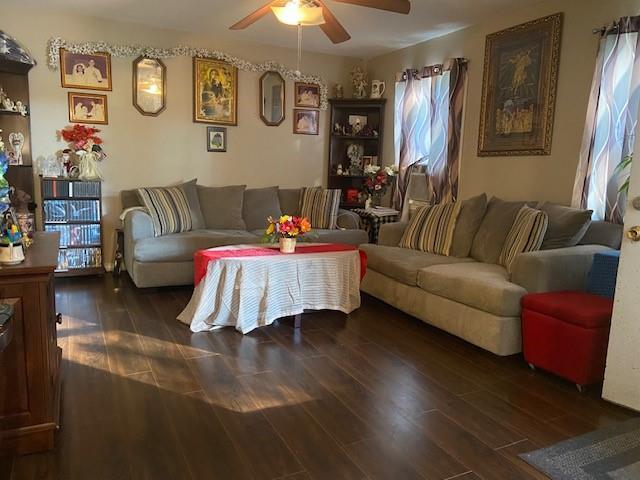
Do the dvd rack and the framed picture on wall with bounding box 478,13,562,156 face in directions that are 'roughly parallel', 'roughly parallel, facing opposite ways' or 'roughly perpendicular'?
roughly perpendicular

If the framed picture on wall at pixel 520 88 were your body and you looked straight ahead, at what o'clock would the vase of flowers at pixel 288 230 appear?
The vase of flowers is roughly at 12 o'clock from the framed picture on wall.

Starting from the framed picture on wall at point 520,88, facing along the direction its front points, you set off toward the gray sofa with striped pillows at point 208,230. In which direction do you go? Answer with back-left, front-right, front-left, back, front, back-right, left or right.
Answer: front-right

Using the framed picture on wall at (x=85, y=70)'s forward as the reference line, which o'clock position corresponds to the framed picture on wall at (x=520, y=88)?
the framed picture on wall at (x=520, y=88) is roughly at 10 o'clock from the framed picture on wall at (x=85, y=70).

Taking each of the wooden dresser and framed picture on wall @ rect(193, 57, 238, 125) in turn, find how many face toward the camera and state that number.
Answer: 1

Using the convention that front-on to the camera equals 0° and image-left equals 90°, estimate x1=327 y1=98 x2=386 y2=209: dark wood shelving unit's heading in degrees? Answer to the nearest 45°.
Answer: approximately 0°

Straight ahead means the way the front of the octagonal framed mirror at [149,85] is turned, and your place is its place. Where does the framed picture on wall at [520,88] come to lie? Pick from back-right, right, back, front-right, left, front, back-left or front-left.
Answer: front-left

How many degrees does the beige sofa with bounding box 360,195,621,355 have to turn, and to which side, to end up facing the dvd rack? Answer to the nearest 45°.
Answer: approximately 45° to its right

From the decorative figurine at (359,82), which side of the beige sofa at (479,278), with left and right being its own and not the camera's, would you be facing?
right

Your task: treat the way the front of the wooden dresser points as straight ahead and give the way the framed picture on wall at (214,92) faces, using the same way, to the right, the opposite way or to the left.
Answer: to the right

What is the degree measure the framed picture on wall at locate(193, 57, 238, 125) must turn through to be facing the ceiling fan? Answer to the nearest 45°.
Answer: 0° — it already faces it

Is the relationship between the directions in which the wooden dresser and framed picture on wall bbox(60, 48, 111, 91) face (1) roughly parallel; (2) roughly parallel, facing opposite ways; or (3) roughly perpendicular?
roughly perpendicular

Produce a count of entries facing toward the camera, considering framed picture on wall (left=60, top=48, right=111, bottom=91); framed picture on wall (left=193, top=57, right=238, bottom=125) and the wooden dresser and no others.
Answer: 2
